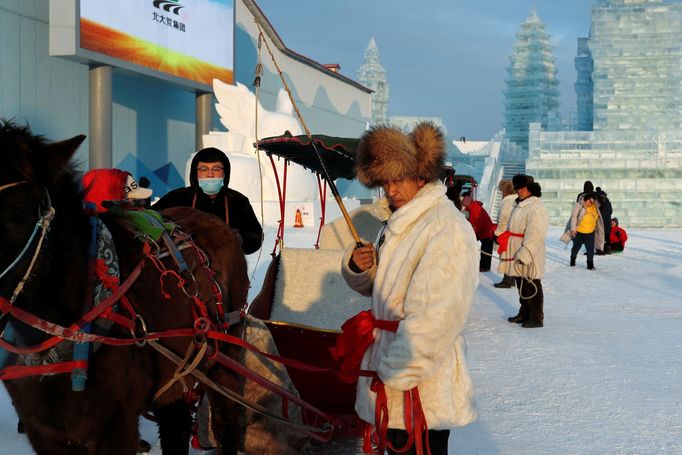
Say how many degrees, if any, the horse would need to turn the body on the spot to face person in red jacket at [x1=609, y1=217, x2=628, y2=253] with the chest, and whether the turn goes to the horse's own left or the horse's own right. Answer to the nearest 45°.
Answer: approximately 180°

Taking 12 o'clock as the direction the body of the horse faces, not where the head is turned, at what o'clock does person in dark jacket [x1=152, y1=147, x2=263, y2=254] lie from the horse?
The person in dark jacket is roughly at 5 o'clock from the horse.

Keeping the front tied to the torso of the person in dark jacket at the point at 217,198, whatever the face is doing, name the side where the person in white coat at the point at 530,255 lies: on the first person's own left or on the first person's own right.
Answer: on the first person's own left

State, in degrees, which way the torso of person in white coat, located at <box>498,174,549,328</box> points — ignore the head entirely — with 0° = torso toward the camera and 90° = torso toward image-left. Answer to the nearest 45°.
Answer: approximately 90°

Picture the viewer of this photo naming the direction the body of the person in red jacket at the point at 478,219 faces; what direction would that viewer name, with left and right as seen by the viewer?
facing to the left of the viewer

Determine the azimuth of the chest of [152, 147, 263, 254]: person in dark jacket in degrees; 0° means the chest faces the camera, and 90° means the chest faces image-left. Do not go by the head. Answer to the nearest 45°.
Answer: approximately 0°

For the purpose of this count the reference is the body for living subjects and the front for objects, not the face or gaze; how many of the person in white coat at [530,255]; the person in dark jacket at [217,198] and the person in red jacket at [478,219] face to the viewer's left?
2
